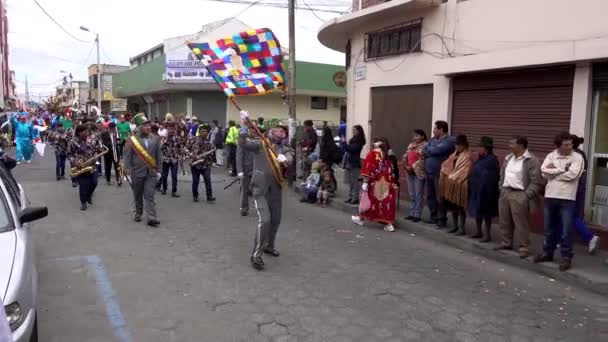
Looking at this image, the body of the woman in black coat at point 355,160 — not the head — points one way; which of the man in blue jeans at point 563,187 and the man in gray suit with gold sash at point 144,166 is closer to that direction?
the man in gray suit with gold sash

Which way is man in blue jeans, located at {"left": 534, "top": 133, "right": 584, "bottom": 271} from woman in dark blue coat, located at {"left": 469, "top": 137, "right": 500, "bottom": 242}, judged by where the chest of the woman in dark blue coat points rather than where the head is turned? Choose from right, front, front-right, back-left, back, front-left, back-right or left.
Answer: back-left

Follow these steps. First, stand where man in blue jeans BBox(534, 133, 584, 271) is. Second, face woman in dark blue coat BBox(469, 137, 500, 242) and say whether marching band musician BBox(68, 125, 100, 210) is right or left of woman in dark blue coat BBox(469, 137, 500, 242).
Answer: left

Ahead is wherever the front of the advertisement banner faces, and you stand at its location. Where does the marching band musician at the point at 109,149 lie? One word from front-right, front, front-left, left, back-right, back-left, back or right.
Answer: front

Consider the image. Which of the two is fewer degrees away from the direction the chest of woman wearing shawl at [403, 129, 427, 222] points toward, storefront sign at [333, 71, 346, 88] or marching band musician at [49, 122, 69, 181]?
the marching band musician

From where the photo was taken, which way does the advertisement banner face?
toward the camera

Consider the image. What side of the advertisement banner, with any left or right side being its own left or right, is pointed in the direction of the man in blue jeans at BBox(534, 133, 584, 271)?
front

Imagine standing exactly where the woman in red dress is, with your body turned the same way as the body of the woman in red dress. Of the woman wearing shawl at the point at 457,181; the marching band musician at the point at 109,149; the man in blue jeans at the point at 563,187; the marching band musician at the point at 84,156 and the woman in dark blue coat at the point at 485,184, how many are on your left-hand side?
3

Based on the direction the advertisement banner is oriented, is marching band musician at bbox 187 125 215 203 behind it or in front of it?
in front

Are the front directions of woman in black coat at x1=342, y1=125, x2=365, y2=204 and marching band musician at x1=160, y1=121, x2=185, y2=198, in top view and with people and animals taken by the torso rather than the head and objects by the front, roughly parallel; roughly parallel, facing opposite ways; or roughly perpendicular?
roughly perpendicular

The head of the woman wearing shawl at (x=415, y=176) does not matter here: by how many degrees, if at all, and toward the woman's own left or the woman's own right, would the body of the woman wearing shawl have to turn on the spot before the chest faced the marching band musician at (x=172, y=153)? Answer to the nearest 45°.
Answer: approximately 45° to the woman's own right
